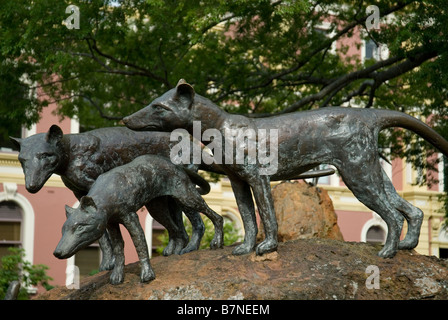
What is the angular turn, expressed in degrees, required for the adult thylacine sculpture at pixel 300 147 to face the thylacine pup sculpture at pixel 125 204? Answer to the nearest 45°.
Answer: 0° — it already faces it

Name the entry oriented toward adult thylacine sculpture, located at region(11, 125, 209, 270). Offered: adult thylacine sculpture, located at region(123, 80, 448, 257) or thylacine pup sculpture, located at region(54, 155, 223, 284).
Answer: the adult thylacine sculpture, located at region(123, 80, 448, 257)

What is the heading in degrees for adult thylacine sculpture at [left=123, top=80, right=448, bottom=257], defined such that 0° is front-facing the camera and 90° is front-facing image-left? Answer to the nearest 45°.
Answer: approximately 90°
